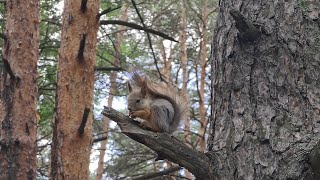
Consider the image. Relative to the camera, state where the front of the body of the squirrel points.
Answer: to the viewer's left

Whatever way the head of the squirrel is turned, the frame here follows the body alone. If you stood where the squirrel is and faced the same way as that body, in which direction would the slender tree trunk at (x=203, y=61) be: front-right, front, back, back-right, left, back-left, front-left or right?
right

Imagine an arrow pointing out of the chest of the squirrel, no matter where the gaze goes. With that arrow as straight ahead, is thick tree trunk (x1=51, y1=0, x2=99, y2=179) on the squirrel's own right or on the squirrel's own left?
on the squirrel's own right

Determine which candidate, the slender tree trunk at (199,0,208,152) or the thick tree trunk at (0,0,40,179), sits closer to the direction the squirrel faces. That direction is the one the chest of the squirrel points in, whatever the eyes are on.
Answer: the thick tree trunk

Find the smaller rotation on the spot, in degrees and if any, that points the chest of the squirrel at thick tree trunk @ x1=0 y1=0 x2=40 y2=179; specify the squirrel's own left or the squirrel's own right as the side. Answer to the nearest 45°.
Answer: approximately 45° to the squirrel's own right

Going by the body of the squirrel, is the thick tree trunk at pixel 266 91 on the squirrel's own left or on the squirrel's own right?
on the squirrel's own left
